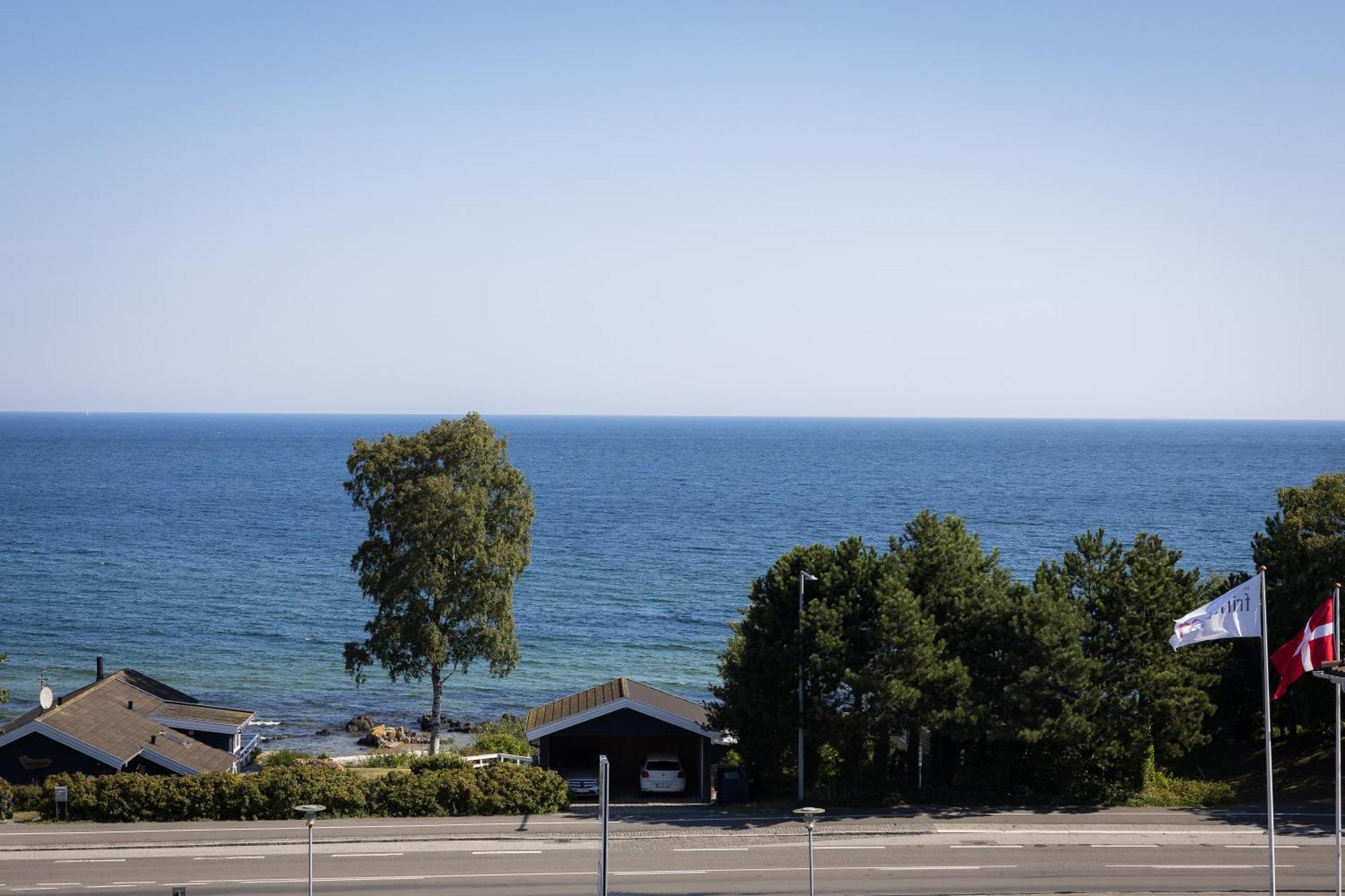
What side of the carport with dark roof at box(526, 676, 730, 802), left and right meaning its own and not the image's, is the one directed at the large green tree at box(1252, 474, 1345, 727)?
left

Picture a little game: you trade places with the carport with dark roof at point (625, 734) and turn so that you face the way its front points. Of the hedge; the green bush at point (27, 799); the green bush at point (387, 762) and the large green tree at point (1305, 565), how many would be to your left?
1

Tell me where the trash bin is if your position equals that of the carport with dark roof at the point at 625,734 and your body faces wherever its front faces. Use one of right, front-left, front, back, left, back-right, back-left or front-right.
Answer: front-left

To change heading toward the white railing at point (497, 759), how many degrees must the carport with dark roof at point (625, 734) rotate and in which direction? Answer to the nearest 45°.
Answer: approximately 135° to its right

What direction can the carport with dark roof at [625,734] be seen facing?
toward the camera
